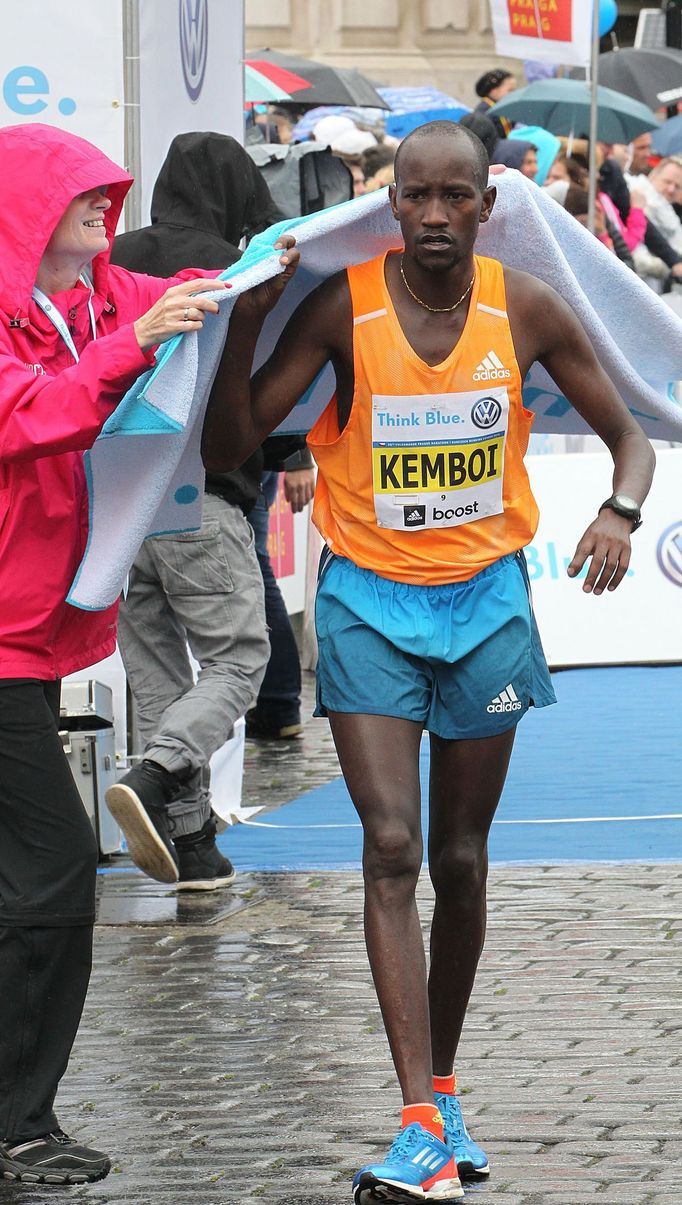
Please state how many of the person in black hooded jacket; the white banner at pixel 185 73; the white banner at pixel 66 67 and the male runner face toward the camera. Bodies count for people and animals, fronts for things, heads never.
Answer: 3

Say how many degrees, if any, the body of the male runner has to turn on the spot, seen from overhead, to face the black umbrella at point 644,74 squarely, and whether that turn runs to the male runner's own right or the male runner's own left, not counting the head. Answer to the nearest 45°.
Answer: approximately 180°

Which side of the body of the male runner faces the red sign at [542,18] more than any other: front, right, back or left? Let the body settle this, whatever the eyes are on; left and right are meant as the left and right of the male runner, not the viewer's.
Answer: back

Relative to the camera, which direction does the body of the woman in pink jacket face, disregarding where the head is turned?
to the viewer's right

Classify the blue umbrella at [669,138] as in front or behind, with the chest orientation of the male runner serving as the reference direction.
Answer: behind
